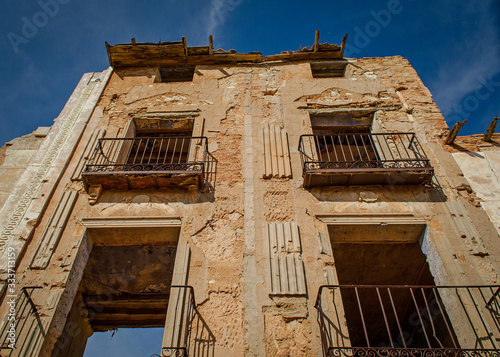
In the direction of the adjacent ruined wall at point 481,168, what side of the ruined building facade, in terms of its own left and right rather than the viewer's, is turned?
left

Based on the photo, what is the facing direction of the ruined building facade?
toward the camera
